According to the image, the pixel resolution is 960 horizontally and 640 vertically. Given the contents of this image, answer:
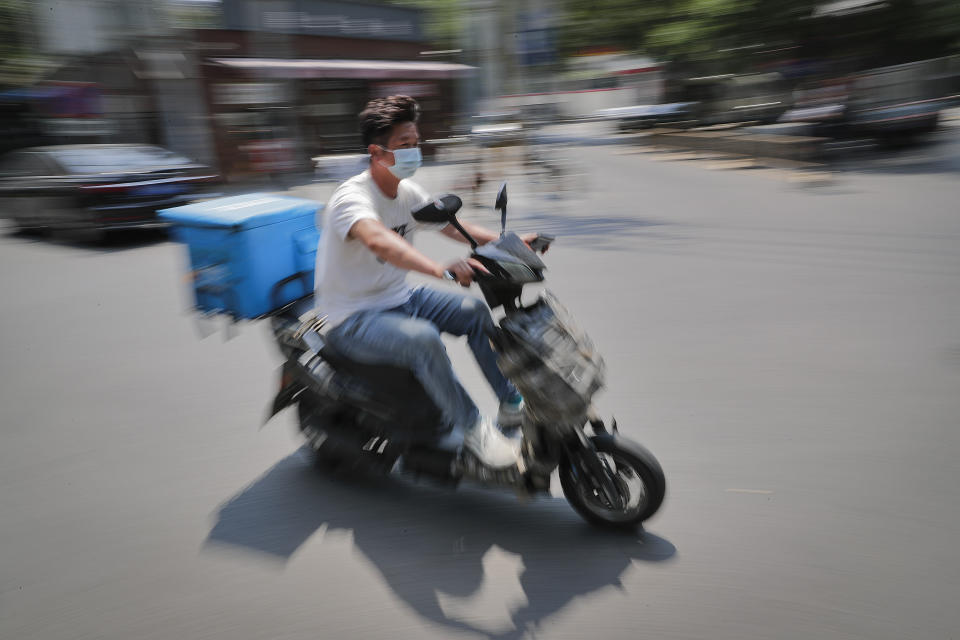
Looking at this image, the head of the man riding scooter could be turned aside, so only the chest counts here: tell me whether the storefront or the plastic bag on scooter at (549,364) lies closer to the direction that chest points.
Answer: the plastic bag on scooter

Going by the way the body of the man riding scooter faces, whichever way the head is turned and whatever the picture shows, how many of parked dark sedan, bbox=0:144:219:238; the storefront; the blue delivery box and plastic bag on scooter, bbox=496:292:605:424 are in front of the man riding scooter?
1

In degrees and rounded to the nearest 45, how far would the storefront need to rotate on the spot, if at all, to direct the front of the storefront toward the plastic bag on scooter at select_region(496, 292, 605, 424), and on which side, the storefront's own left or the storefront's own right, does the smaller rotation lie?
0° — it already faces it

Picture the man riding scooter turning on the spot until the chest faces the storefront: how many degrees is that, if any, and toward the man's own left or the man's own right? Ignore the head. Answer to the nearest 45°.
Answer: approximately 135° to the man's own left

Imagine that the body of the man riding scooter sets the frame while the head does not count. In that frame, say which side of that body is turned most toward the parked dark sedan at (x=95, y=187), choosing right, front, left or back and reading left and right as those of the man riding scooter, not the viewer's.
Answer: back

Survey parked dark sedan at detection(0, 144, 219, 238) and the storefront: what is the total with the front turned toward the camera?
1

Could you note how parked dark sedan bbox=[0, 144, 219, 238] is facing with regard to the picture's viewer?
facing away from the viewer and to the left of the viewer

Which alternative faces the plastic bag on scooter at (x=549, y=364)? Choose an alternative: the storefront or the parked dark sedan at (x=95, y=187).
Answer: the storefront

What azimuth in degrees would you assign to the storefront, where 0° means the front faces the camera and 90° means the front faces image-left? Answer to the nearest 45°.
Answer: approximately 0°

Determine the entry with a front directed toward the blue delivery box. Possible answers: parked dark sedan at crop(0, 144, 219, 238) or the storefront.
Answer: the storefront

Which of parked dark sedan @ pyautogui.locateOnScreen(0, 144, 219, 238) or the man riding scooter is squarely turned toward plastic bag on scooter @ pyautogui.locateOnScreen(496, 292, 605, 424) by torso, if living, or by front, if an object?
the man riding scooter

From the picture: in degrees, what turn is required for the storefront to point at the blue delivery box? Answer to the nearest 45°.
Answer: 0° — it already faces it

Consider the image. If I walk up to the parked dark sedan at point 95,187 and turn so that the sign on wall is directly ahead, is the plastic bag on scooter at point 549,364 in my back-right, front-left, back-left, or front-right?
back-right
